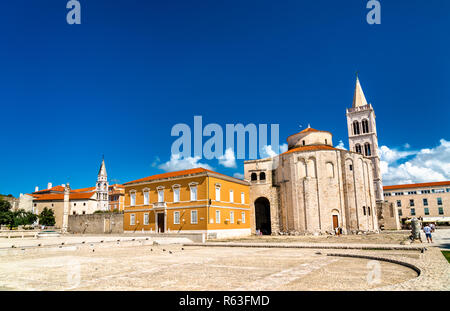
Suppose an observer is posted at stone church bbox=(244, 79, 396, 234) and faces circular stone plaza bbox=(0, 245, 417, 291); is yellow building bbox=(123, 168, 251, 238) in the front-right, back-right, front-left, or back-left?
front-right

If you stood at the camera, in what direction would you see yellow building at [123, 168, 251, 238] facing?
facing the viewer and to the left of the viewer

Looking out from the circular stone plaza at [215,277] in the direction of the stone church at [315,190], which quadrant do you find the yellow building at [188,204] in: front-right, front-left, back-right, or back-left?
front-left

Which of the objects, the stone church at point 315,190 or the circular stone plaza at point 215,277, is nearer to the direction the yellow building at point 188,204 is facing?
the circular stone plaza

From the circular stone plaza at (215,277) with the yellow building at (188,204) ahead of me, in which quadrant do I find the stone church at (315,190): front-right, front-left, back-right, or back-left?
front-right

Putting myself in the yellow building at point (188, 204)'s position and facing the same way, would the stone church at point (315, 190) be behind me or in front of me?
behind

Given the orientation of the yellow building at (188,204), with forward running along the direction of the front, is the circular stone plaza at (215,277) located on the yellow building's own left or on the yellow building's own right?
on the yellow building's own left
